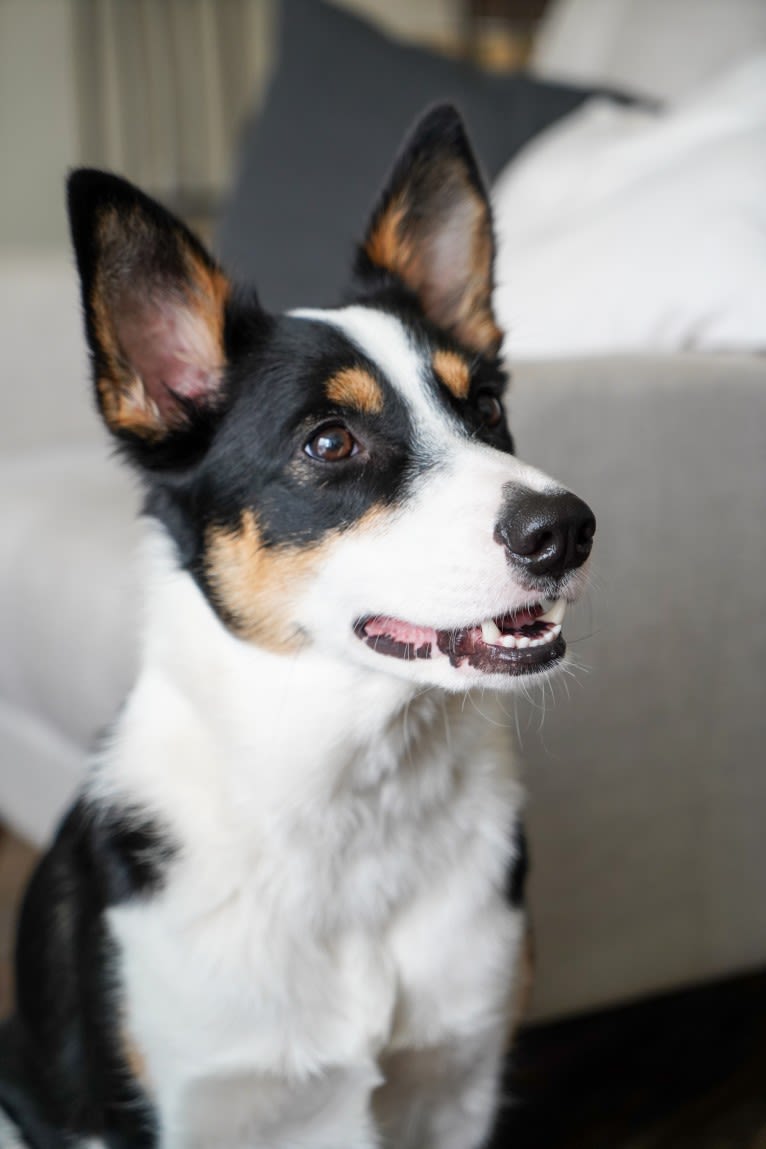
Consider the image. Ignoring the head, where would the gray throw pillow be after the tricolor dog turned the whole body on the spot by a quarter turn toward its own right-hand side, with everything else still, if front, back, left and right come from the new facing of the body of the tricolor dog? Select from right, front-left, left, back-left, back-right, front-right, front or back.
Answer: back-right

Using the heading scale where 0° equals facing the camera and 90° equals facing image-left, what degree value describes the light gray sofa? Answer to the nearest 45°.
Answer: approximately 45°

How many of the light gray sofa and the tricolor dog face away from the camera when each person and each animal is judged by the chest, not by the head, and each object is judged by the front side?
0

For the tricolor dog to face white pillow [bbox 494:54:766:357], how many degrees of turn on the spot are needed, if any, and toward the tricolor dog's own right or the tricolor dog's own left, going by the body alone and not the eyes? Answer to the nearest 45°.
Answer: approximately 90° to the tricolor dog's own left

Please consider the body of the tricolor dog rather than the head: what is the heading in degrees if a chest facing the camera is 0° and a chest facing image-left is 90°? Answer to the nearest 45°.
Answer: approximately 315°
